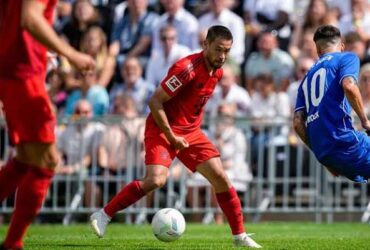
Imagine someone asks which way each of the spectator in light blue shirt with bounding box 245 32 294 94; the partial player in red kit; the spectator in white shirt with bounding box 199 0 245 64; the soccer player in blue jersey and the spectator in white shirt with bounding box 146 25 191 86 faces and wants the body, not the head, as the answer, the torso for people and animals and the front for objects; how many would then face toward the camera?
3

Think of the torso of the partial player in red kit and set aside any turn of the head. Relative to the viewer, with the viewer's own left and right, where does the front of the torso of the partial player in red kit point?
facing to the right of the viewer

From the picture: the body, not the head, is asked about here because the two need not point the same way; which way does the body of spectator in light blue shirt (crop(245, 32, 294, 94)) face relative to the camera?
toward the camera

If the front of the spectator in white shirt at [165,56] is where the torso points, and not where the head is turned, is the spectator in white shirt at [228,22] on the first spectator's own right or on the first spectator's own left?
on the first spectator's own left

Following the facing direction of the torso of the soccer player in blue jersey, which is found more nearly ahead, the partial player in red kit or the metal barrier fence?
the metal barrier fence

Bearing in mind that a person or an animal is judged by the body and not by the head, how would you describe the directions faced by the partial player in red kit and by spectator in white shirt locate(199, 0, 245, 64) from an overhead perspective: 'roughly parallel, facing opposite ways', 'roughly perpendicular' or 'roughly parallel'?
roughly perpendicular

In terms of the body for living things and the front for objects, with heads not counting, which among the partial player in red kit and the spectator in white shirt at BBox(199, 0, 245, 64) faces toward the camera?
the spectator in white shirt

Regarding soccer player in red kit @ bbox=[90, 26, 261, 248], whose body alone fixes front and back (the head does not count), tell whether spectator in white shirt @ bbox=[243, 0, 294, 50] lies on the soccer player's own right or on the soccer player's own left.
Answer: on the soccer player's own left

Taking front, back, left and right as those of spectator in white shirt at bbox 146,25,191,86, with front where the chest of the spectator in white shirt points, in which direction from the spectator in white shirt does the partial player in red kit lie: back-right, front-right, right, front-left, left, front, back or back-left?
front

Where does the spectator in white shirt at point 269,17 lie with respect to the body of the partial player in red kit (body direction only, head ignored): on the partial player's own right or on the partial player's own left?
on the partial player's own left

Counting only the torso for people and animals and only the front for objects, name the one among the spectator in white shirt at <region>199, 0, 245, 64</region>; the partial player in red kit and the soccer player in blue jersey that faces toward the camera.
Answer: the spectator in white shirt

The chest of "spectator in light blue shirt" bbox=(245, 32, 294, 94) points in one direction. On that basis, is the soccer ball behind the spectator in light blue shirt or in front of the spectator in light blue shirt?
in front

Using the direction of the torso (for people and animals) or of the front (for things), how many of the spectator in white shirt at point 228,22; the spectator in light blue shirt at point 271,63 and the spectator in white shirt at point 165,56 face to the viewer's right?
0

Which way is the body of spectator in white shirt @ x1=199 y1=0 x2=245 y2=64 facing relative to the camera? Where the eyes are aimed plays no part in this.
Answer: toward the camera

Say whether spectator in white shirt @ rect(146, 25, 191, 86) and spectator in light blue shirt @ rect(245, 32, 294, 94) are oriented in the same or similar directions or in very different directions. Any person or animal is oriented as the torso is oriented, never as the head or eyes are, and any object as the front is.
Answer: same or similar directions

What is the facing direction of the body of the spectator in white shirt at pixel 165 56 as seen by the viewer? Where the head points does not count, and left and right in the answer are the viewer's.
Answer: facing the viewer
